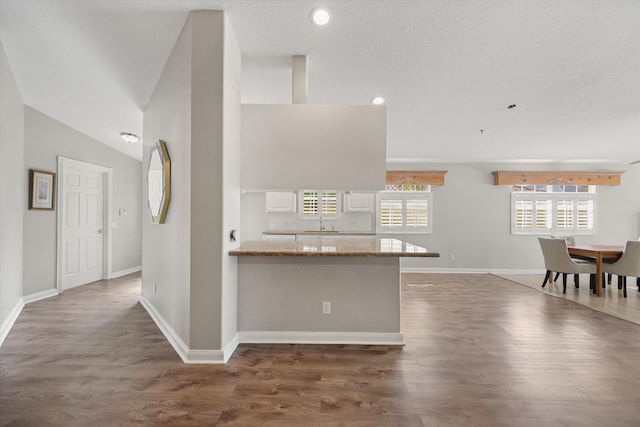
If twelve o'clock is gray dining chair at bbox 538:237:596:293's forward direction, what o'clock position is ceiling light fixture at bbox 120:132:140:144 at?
The ceiling light fixture is roughly at 6 o'clock from the gray dining chair.

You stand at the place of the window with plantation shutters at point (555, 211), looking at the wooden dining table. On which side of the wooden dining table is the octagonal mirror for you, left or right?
right

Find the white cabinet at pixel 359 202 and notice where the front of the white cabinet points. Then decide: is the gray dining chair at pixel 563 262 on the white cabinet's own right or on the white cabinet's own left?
on the white cabinet's own left

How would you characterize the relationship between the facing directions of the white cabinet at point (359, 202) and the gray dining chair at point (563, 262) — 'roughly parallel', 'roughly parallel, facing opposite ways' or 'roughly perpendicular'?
roughly perpendicular

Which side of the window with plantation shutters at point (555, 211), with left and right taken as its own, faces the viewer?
front

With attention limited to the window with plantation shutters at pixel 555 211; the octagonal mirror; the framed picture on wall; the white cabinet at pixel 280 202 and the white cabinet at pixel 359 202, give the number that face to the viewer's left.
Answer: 1

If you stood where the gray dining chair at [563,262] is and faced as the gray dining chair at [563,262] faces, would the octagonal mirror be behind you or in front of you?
behind

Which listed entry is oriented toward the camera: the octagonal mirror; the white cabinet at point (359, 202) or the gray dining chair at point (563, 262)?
the white cabinet

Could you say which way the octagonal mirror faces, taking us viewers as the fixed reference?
facing to the left of the viewer

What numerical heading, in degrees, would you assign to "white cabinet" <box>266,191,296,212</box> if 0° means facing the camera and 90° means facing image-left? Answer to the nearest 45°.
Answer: approximately 0°

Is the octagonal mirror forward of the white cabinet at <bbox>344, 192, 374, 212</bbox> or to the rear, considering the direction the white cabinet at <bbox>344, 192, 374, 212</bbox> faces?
forward

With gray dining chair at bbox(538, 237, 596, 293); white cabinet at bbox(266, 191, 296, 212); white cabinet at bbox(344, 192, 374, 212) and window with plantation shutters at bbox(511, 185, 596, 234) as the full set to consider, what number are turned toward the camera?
3

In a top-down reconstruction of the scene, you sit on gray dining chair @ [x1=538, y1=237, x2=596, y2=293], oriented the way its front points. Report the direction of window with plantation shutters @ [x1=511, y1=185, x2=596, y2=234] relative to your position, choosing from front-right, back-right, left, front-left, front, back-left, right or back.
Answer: front-left

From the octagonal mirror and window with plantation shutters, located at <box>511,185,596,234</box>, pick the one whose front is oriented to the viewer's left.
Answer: the octagonal mirror

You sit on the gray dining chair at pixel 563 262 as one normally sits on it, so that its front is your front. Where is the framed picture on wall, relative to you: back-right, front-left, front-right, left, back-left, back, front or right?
back

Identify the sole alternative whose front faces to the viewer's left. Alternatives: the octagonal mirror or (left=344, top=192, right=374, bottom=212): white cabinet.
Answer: the octagonal mirror

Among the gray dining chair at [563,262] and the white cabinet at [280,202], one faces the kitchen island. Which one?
the white cabinet

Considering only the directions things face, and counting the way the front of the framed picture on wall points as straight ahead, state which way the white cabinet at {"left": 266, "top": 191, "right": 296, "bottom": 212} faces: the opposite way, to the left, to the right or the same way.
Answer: to the right

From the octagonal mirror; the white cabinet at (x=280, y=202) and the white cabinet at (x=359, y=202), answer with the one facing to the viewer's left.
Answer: the octagonal mirror
